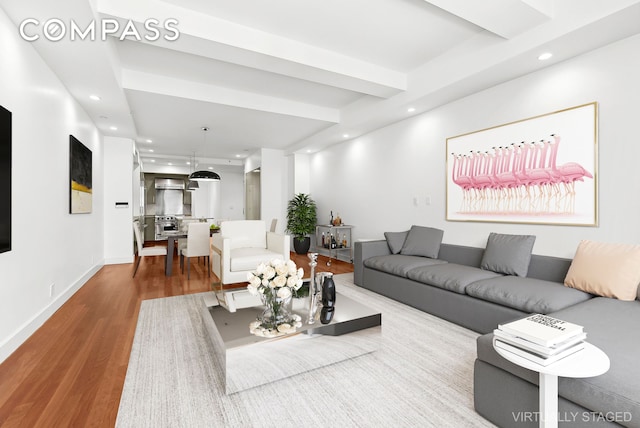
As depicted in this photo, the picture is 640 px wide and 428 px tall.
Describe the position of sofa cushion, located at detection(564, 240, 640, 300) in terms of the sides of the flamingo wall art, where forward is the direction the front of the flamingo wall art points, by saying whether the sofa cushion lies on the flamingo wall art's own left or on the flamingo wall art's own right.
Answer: on the flamingo wall art's own left

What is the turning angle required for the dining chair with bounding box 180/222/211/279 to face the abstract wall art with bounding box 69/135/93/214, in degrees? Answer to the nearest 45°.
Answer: approximately 45° to its left

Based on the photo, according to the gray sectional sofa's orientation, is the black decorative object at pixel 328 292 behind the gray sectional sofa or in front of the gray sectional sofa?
in front

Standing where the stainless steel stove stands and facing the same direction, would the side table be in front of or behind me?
in front

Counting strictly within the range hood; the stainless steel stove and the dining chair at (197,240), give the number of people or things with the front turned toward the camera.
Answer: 2

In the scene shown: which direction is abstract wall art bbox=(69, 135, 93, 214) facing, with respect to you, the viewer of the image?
facing to the right of the viewer

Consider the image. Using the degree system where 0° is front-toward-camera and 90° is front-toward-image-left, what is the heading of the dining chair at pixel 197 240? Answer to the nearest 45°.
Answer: approximately 135°

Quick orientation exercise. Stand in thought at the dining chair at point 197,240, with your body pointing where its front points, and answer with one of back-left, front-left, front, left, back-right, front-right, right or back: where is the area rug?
back-left

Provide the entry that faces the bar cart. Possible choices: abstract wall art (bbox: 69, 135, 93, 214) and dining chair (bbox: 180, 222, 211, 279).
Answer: the abstract wall art

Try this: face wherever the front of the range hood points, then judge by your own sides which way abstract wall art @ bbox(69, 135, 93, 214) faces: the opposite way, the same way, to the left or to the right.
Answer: to the left

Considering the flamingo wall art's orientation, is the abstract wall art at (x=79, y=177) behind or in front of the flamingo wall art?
in front

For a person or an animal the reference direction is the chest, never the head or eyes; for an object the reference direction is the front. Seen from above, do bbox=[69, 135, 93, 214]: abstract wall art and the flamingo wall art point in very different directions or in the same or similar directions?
very different directions

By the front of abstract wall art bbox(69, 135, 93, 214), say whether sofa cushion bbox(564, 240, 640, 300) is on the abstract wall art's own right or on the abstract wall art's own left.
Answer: on the abstract wall art's own right

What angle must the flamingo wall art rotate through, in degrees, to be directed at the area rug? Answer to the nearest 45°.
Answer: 0° — it already faces it
